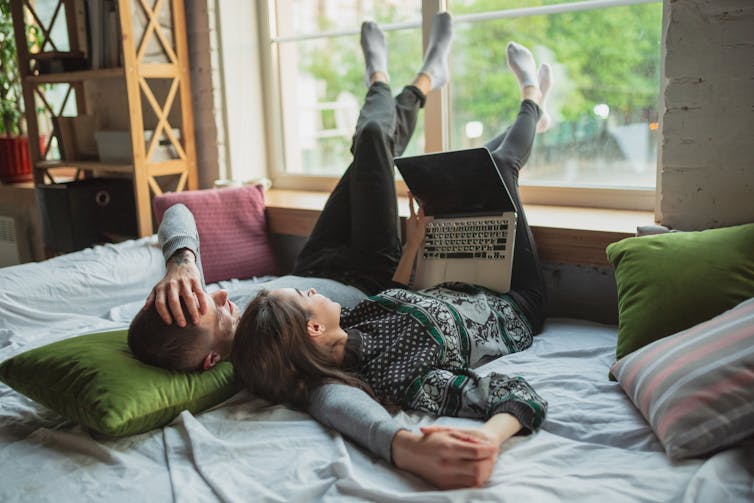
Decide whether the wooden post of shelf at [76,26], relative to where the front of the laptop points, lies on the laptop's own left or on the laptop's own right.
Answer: on the laptop's own right

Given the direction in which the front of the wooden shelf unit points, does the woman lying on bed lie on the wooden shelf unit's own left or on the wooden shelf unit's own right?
on the wooden shelf unit's own left

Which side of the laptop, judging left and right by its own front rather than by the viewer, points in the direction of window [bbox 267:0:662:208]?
back

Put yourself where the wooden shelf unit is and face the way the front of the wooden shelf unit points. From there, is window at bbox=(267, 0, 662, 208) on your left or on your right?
on your left

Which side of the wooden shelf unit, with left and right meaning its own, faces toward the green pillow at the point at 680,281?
left

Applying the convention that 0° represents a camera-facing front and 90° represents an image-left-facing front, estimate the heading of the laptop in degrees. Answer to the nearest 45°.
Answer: approximately 0°

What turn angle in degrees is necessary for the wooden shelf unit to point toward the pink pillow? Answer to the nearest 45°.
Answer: approximately 90° to its left

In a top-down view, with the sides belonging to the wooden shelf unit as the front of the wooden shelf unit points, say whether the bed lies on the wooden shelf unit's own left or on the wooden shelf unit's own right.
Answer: on the wooden shelf unit's own left

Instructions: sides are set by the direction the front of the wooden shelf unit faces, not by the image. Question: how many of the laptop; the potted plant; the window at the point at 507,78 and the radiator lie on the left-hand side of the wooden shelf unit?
2

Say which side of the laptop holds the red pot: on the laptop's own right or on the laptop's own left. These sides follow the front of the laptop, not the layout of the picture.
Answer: on the laptop's own right
